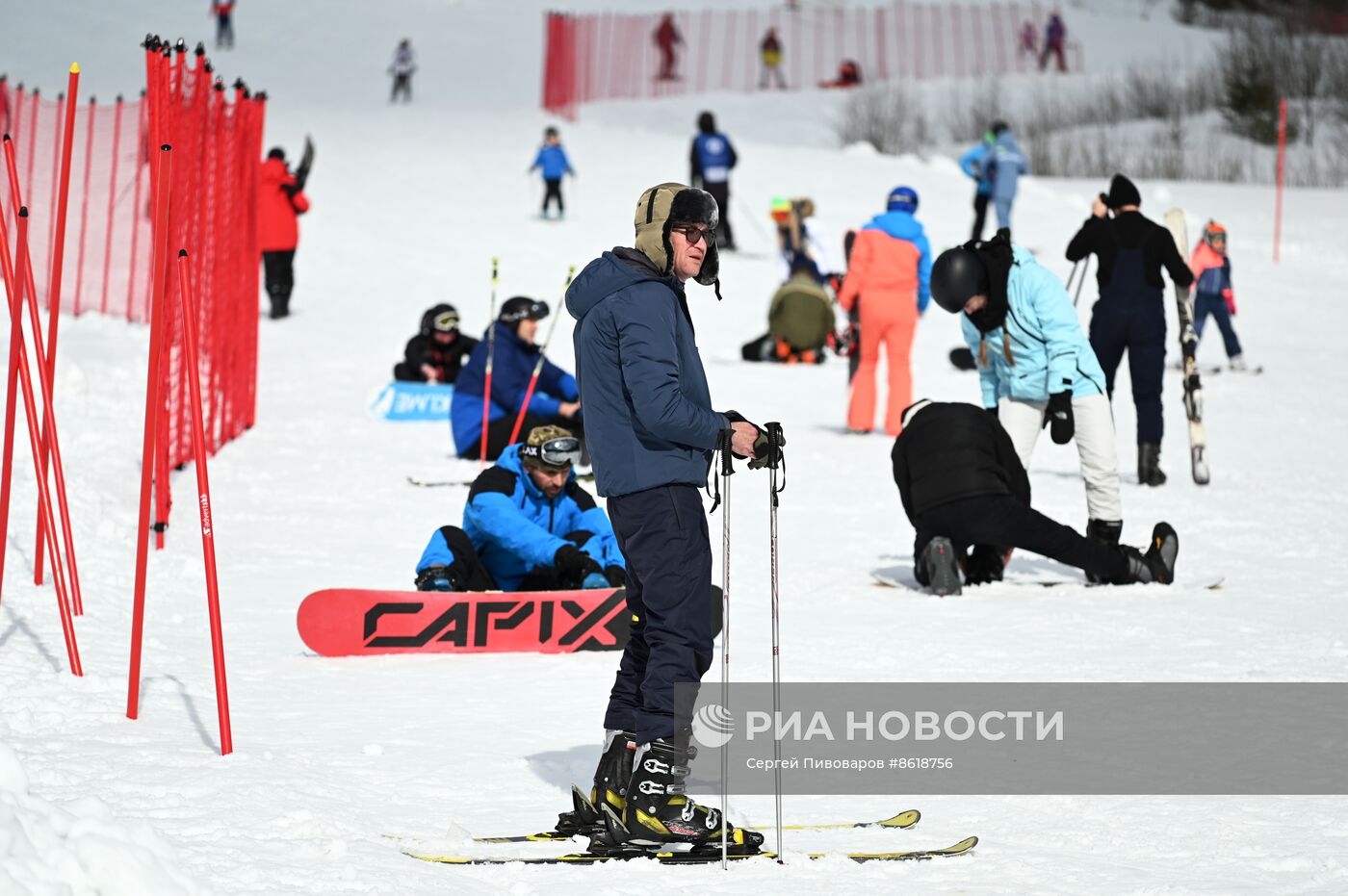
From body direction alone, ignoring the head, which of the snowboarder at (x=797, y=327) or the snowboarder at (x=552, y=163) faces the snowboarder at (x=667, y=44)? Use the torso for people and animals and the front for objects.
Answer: the snowboarder at (x=797, y=327)

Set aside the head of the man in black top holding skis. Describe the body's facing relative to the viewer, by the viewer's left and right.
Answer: facing away from the viewer

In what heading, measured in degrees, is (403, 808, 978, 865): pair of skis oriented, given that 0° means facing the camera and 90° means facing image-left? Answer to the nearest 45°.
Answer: approximately 270°

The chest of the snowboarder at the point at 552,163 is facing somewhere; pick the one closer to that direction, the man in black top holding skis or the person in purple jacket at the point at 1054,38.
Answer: the man in black top holding skis

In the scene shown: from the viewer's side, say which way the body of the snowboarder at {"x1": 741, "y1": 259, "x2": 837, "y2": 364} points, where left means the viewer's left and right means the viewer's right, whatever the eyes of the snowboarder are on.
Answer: facing away from the viewer

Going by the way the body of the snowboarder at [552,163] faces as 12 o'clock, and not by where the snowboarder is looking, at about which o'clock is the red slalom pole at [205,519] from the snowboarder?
The red slalom pole is roughly at 12 o'clock from the snowboarder.

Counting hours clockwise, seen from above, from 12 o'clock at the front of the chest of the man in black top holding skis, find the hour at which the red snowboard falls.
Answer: The red snowboard is roughly at 7 o'clock from the man in black top holding skis.
